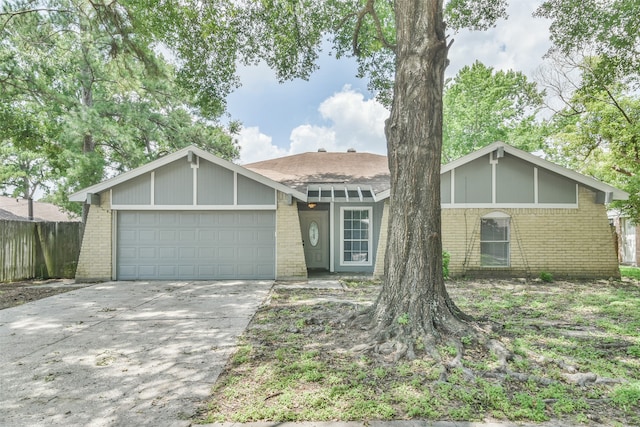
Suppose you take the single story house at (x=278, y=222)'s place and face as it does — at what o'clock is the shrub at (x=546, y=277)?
The shrub is roughly at 9 o'clock from the single story house.

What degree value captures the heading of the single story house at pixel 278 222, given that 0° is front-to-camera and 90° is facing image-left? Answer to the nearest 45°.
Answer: approximately 0°

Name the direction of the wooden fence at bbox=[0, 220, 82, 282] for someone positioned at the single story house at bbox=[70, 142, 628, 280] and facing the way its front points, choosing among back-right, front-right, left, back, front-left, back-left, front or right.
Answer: right
